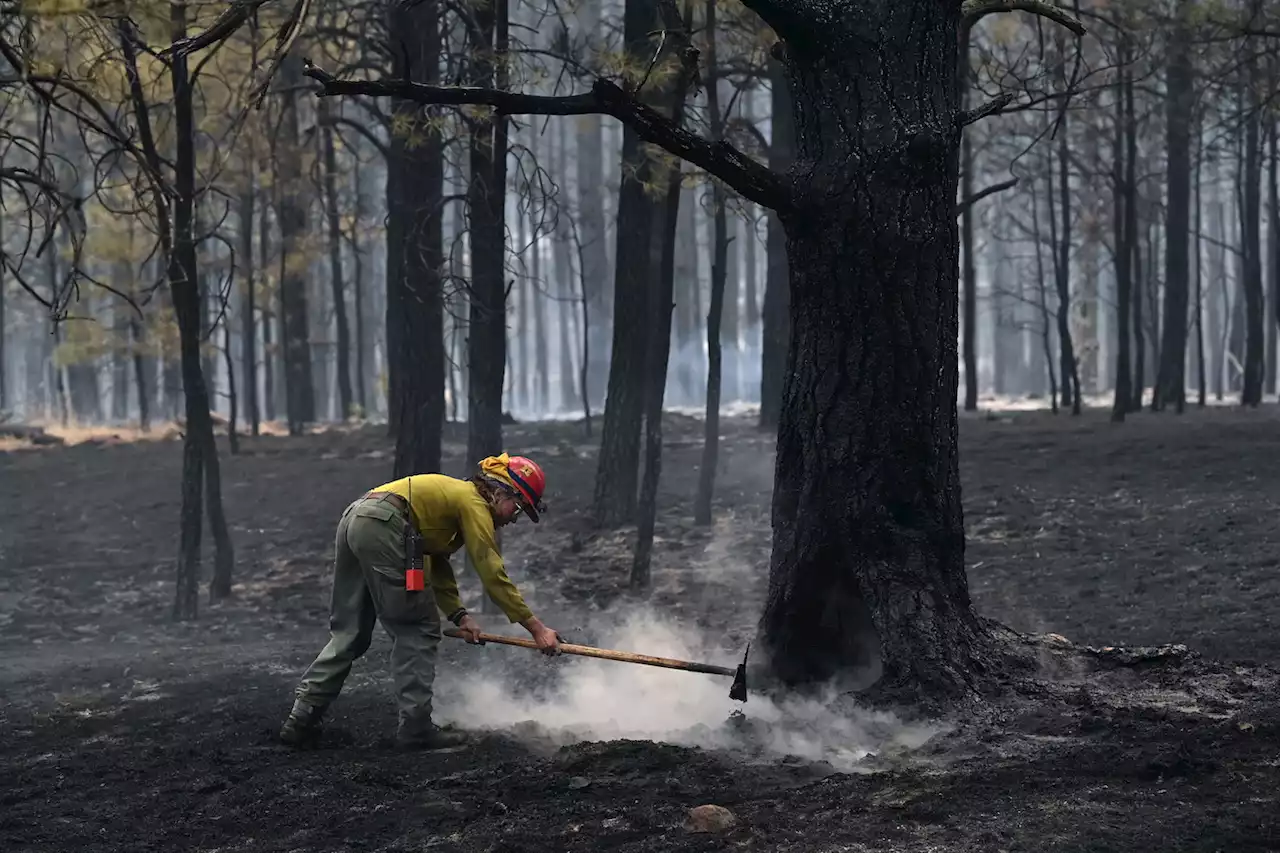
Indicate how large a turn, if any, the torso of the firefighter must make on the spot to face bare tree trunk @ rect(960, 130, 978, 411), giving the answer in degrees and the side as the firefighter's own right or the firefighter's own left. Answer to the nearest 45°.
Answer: approximately 45° to the firefighter's own left

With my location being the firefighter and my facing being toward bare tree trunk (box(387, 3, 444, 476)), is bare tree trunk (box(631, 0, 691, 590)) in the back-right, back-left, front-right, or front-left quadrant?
front-right

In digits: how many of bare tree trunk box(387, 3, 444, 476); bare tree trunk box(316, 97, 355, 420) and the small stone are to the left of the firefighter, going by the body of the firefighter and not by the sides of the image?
2

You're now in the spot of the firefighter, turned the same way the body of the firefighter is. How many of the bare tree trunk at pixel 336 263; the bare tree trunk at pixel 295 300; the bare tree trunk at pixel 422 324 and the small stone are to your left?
3

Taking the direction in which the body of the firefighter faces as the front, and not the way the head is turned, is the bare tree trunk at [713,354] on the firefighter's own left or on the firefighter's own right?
on the firefighter's own left

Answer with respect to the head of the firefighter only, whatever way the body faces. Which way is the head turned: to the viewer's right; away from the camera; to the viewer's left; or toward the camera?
to the viewer's right

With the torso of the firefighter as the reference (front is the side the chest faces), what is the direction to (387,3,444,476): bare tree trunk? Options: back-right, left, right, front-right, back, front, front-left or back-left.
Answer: left

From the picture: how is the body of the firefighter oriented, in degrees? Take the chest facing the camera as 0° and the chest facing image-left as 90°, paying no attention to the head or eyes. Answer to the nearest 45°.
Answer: approximately 270°

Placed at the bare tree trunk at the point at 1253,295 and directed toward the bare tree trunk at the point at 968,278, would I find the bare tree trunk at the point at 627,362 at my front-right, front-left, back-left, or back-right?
front-left

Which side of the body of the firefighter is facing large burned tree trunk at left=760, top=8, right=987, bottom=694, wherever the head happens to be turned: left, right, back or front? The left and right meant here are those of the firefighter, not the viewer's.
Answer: front

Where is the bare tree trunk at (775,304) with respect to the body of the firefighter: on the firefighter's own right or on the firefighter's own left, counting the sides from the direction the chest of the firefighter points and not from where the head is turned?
on the firefighter's own left

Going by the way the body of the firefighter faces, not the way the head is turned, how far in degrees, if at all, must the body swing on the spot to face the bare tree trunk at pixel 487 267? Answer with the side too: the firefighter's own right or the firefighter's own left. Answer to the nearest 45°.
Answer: approximately 90° to the firefighter's own left

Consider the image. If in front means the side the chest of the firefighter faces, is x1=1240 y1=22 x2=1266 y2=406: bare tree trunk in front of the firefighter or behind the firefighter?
in front

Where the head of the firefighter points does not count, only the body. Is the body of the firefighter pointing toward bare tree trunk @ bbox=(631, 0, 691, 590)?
no

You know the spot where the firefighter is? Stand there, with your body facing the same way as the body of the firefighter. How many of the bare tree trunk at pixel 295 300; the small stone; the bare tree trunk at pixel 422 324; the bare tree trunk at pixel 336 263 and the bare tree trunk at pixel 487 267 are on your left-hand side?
4

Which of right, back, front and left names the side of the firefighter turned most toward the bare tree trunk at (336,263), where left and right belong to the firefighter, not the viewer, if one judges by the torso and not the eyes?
left
